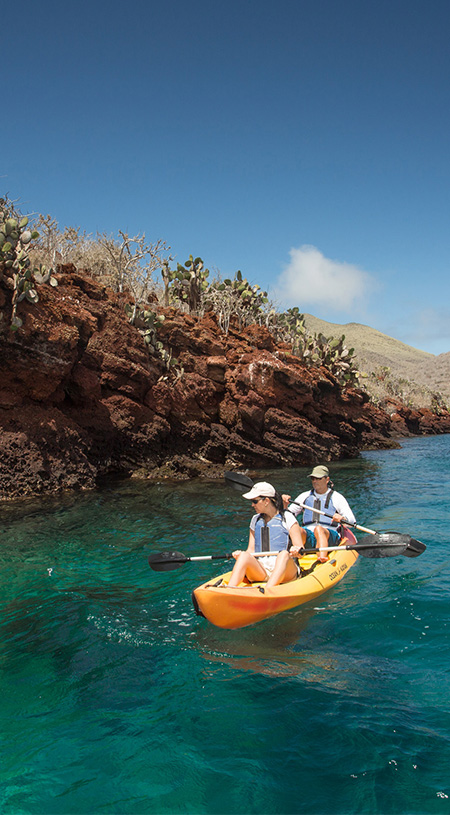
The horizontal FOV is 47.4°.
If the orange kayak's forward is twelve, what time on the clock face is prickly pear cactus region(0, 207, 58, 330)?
The prickly pear cactus is roughly at 3 o'clock from the orange kayak.

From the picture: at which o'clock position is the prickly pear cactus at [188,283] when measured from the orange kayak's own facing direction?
The prickly pear cactus is roughly at 4 o'clock from the orange kayak.

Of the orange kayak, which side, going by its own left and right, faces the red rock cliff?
right

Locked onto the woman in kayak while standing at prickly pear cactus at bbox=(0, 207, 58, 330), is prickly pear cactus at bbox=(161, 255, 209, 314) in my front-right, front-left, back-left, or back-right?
back-left

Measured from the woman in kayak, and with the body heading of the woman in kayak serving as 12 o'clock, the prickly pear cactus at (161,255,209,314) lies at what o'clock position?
The prickly pear cactus is roughly at 4 o'clock from the woman in kayak.

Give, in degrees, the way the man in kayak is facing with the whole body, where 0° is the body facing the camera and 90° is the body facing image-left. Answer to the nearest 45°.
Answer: approximately 45°

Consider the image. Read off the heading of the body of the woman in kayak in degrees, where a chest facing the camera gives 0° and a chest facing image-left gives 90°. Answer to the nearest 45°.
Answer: approximately 45°

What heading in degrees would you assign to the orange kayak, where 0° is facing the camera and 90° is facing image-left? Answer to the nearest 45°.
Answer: approximately 45°

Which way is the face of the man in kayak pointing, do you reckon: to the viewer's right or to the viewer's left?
to the viewer's left

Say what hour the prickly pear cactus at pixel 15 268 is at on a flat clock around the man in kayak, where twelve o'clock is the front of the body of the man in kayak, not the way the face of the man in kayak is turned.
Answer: The prickly pear cactus is roughly at 2 o'clock from the man in kayak.
